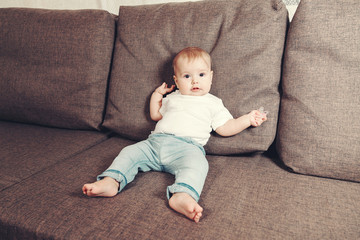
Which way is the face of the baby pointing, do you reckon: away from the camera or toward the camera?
toward the camera
